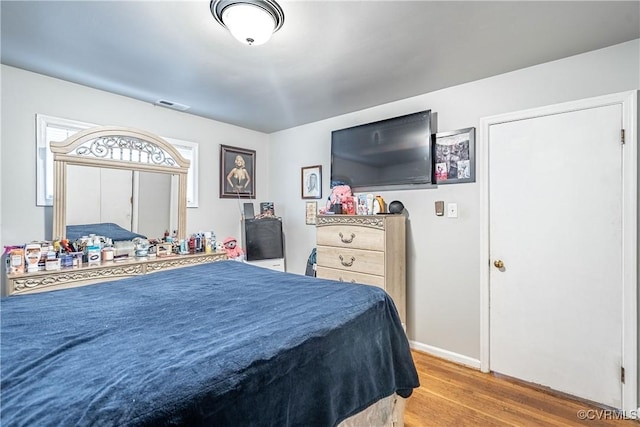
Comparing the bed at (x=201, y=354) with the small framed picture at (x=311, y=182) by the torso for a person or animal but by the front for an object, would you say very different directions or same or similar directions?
very different directions

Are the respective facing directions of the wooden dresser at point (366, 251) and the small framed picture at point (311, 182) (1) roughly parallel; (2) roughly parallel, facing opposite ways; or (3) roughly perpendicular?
roughly parallel

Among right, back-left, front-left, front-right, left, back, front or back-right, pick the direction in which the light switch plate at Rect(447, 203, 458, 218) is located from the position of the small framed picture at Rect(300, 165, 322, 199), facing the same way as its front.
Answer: left

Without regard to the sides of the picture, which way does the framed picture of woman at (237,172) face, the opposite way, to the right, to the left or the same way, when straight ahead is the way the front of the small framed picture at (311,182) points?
to the left

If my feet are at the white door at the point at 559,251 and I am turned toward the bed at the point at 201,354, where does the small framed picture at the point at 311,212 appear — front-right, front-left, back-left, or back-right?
front-right

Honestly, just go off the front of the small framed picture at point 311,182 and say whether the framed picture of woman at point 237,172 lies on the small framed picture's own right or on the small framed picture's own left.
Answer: on the small framed picture's own right

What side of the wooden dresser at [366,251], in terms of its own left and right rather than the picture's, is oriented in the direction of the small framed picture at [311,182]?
right

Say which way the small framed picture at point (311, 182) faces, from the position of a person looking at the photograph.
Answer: facing the viewer and to the left of the viewer

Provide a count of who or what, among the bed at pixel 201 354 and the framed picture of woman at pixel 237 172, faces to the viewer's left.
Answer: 0

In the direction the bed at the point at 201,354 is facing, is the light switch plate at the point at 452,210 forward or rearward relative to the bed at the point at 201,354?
forward

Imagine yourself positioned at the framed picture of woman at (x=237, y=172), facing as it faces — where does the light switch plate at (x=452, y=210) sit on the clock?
The light switch plate is roughly at 12 o'clock from the framed picture of woman.

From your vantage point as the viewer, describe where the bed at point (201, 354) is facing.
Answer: facing away from the viewer and to the right of the viewer

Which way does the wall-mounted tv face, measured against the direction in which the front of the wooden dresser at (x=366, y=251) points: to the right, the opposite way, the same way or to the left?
the same way

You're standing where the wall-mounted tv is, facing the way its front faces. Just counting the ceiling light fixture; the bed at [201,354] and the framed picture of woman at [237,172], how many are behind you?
0

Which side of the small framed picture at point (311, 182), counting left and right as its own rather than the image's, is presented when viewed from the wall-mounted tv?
left

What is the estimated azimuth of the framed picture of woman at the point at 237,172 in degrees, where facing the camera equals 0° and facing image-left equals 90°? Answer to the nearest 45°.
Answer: approximately 315°

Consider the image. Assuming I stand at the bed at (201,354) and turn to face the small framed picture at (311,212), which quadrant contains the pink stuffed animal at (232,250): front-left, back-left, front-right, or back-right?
front-left
